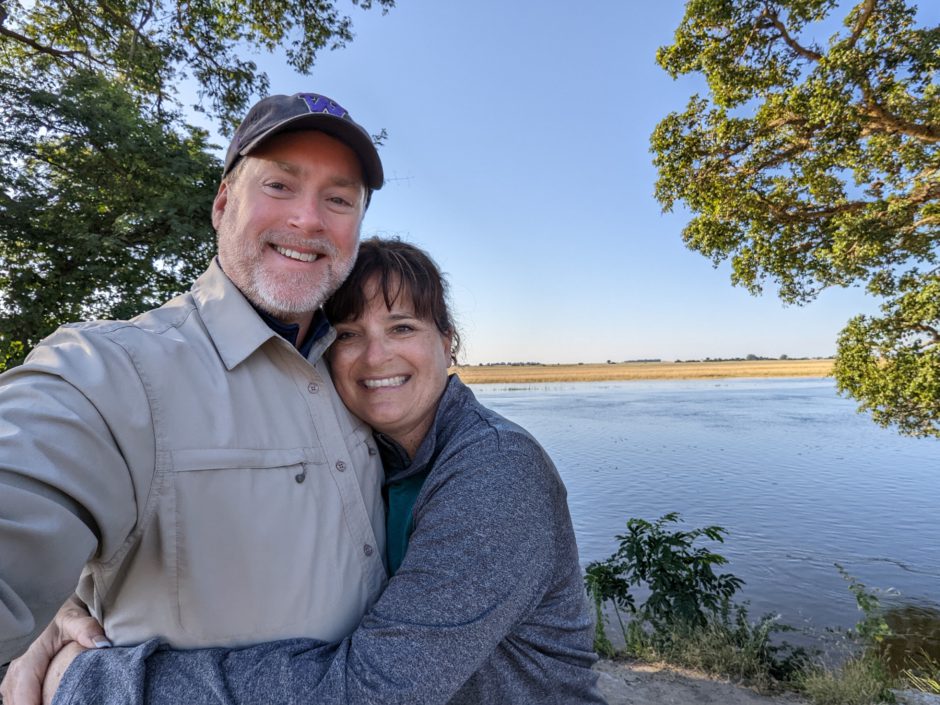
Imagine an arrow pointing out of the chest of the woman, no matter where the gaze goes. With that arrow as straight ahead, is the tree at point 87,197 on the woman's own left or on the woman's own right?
on the woman's own right

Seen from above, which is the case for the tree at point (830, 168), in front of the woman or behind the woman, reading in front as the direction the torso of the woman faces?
behind

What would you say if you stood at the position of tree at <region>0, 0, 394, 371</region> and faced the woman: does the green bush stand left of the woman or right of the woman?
left

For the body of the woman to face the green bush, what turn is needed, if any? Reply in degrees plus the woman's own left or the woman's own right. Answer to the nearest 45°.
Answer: approximately 180°

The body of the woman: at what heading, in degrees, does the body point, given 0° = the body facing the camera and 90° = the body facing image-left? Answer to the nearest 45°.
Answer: approximately 45°
